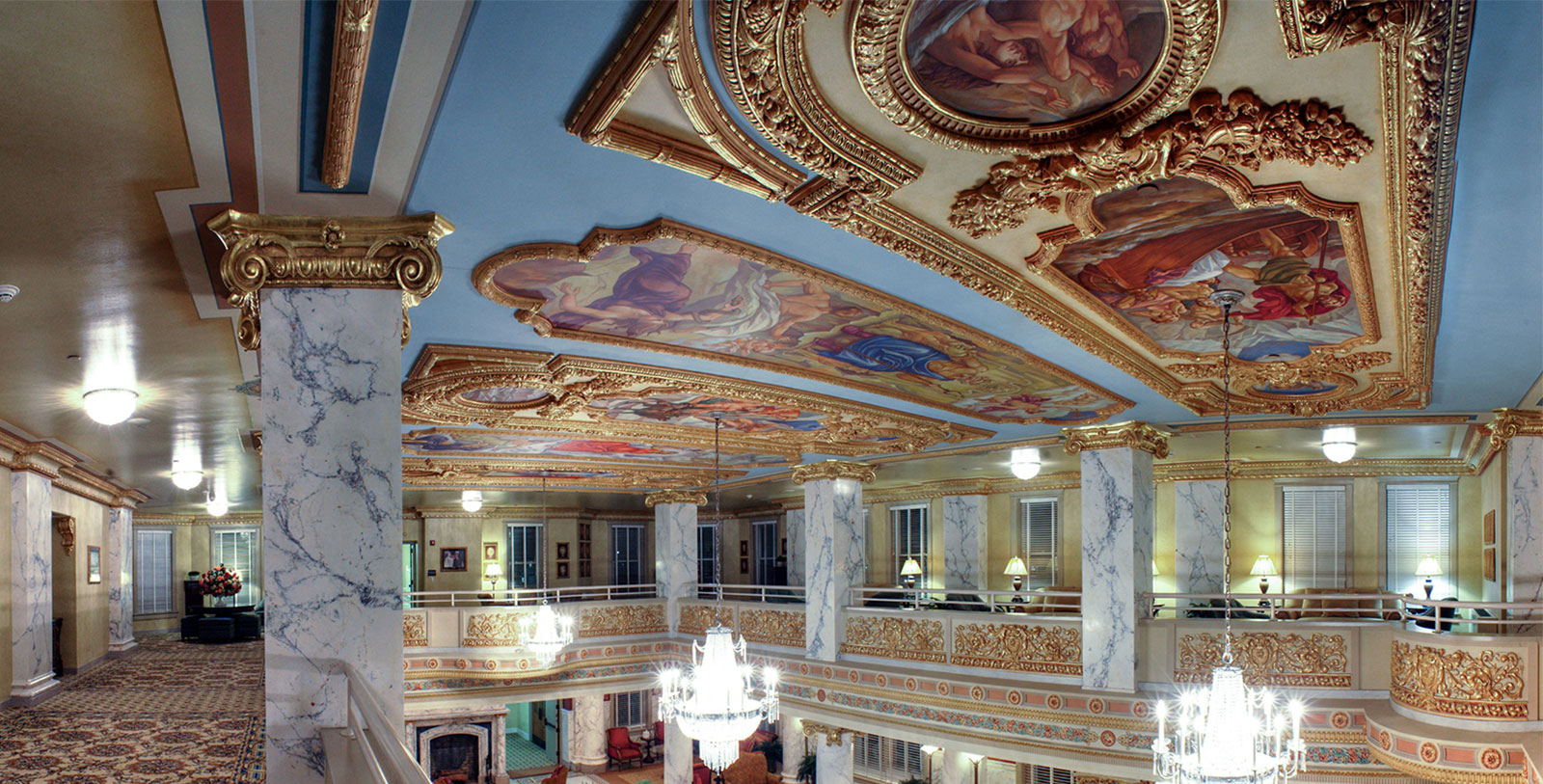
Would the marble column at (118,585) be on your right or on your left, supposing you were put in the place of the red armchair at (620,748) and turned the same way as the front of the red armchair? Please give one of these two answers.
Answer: on your right

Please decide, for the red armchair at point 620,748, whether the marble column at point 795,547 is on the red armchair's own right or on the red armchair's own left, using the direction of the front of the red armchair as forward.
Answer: on the red armchair's own left
